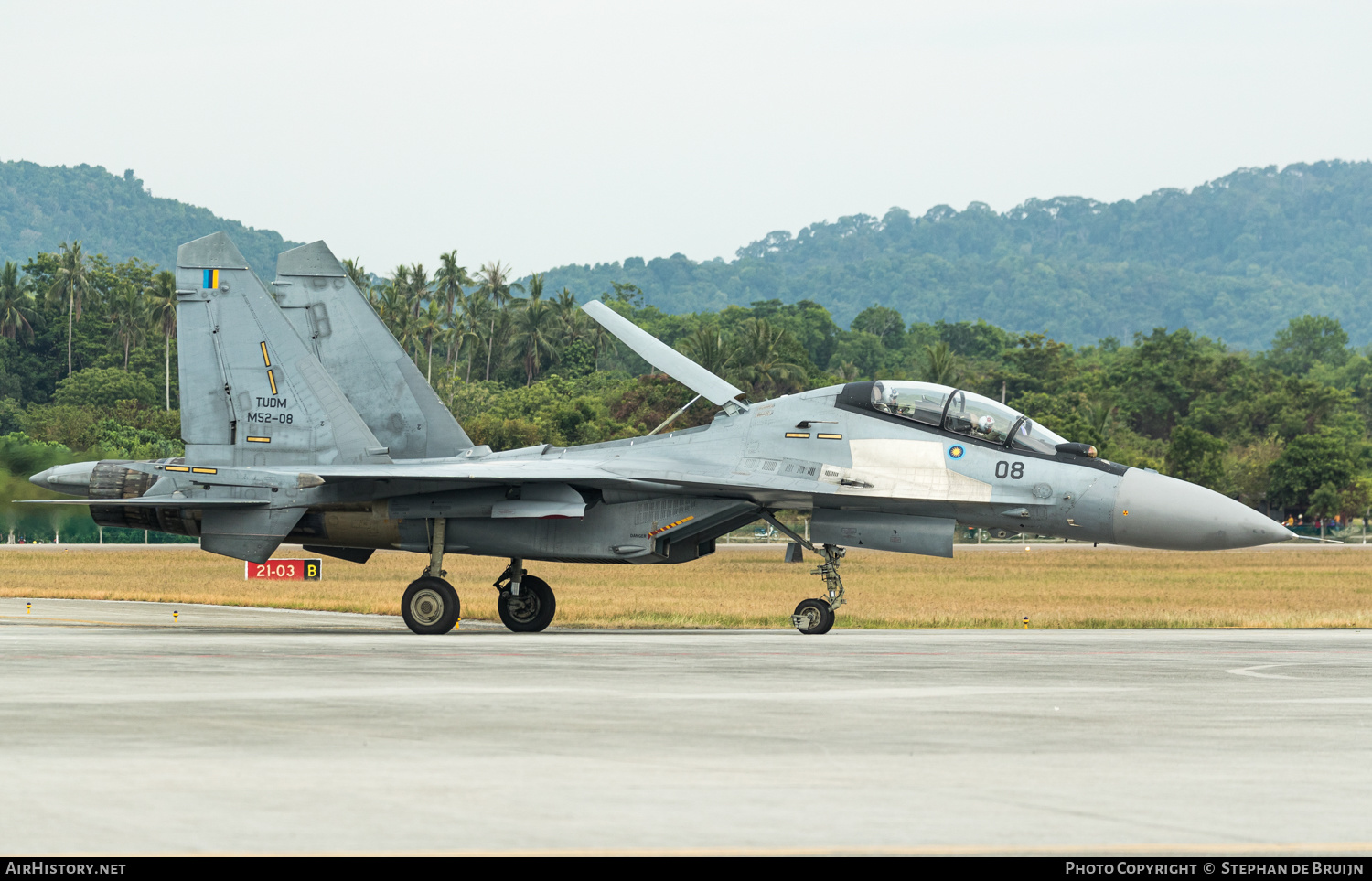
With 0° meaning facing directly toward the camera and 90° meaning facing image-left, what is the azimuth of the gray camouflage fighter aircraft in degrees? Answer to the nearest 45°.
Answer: approximately 270°
